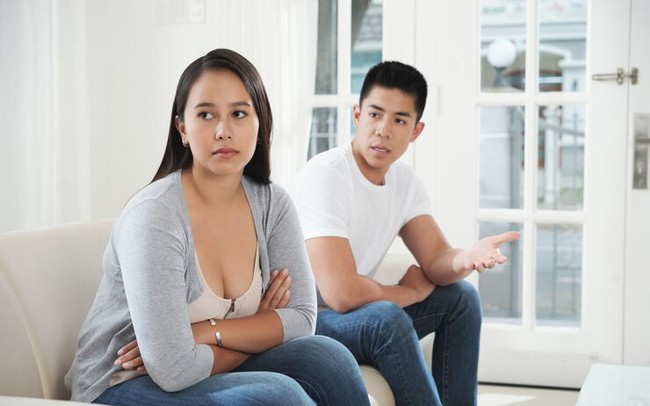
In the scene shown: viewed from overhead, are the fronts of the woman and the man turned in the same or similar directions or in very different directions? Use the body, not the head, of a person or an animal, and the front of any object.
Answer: same or similar directions

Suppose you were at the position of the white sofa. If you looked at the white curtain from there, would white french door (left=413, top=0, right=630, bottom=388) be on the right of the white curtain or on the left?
right

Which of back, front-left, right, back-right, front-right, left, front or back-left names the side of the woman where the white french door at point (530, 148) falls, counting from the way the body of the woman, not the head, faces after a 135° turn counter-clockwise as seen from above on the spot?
front-right

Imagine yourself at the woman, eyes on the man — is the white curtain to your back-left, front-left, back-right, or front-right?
front-left

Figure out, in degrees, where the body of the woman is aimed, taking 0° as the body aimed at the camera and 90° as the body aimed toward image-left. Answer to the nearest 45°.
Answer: approximately 315°

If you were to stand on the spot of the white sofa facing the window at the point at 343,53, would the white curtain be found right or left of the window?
left

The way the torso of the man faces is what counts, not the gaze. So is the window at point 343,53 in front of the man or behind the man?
behind

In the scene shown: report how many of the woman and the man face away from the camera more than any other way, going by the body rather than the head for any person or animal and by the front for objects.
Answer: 0

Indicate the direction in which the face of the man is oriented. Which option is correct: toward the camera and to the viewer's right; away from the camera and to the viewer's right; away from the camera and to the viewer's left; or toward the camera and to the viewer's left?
toward the camera and to the viewer's left

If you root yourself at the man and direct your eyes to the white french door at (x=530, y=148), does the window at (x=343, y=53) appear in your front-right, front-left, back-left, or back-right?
front-left
